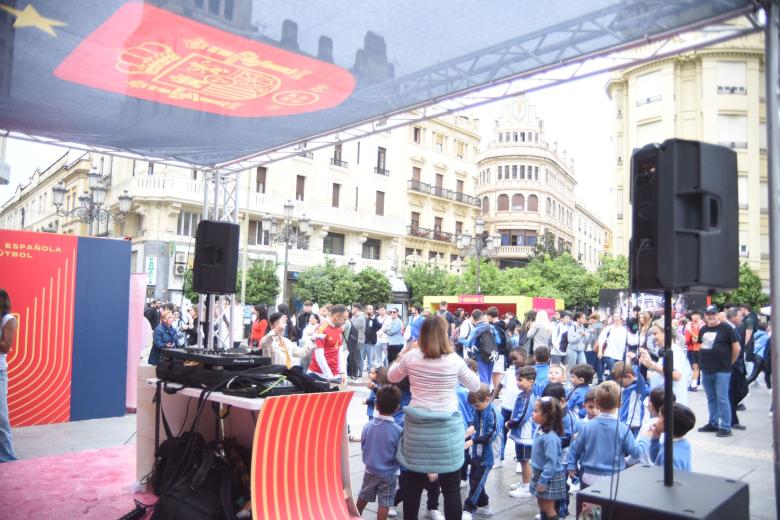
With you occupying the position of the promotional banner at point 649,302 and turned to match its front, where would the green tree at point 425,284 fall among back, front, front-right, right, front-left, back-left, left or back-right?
back-right

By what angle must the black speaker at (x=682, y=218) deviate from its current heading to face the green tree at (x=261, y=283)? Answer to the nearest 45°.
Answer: approximately 90° to its left

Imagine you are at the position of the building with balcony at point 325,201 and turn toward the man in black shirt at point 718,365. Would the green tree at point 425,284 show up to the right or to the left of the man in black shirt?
left

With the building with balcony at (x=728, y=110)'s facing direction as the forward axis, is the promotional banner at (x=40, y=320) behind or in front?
in front

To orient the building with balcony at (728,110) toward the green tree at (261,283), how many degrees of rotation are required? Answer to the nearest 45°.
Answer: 0° — it already faces it

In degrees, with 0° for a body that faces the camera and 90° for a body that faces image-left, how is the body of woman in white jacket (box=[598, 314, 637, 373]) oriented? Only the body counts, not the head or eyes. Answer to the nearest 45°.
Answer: approximately 0°
